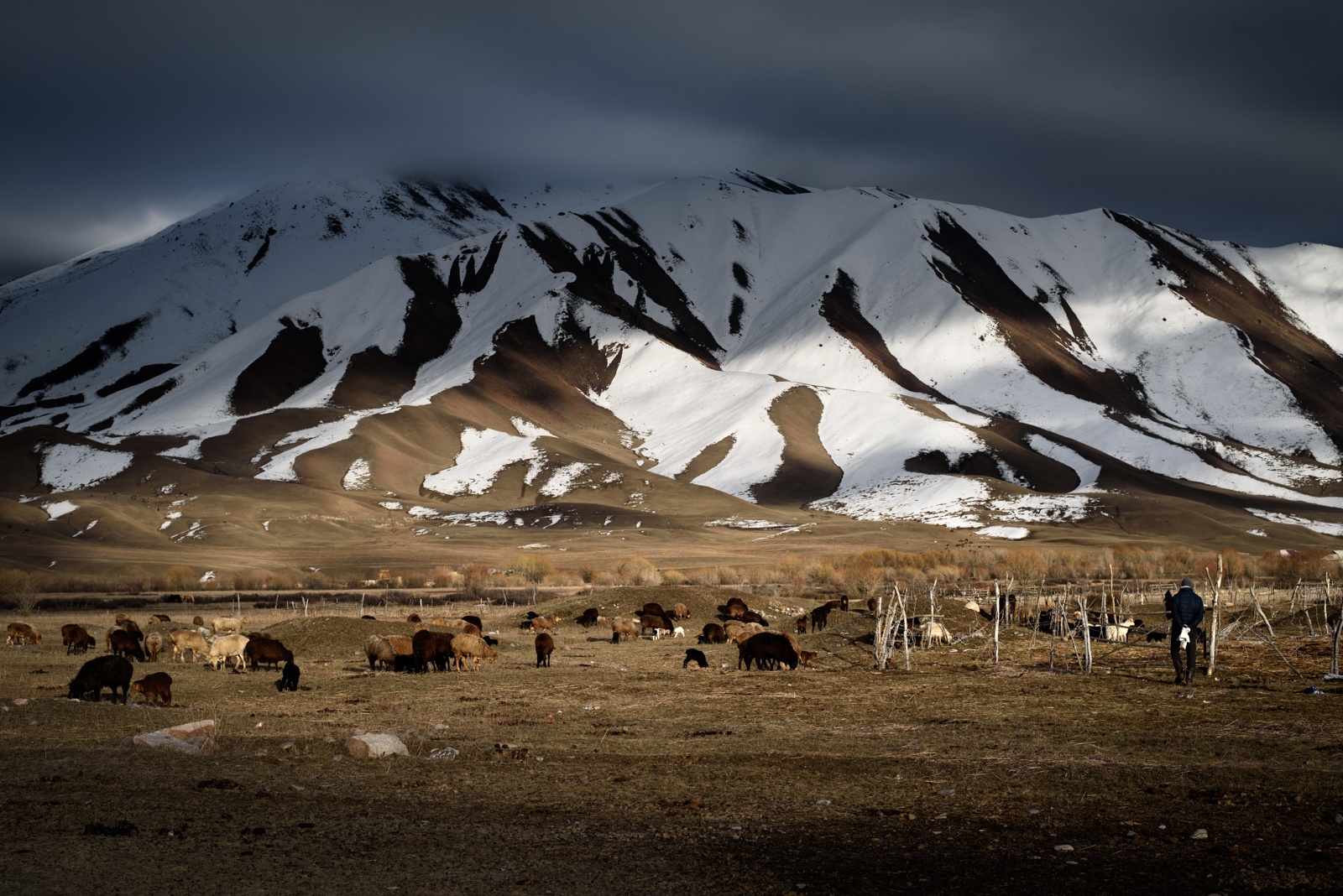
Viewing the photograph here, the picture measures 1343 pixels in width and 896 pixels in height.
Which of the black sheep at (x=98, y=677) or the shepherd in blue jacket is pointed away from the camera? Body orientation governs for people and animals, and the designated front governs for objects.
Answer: the shepherd in blue jacket

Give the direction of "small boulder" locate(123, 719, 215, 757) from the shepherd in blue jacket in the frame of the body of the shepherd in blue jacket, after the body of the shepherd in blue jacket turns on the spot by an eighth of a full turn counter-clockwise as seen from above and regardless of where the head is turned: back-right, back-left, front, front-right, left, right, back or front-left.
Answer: left

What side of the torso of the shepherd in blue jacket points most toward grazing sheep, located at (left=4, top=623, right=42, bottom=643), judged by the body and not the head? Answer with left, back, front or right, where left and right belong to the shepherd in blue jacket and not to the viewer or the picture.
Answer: left

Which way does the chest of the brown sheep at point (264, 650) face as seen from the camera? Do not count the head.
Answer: to the viewer's right

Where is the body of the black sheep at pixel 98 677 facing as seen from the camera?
to the viewer's left

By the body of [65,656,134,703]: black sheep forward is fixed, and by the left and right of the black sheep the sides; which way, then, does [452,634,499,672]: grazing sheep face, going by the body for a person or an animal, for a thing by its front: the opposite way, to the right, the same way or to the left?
the opposite way

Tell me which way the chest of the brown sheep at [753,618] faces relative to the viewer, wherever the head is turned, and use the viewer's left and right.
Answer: facing to the right of the viewer

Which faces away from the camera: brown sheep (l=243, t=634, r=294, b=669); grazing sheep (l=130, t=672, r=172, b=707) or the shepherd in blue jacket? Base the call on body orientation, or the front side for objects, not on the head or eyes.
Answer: the shepherd in blue jacket

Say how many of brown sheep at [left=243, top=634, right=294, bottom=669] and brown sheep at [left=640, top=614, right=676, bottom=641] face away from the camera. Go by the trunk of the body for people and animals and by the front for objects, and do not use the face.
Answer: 0

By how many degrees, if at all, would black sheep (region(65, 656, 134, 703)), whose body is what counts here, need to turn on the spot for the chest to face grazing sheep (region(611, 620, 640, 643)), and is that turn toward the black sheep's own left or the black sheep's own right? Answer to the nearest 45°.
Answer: approximately 135° to the black sheep's own right

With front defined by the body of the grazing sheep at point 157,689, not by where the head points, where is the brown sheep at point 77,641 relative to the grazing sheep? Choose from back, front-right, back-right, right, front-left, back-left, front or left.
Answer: right
